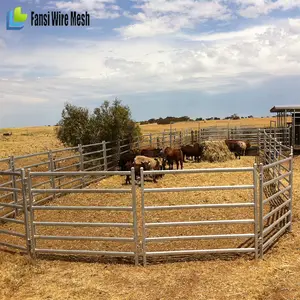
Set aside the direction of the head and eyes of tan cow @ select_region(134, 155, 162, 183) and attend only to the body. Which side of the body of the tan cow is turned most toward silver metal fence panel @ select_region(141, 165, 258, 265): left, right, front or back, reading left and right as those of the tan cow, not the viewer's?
left

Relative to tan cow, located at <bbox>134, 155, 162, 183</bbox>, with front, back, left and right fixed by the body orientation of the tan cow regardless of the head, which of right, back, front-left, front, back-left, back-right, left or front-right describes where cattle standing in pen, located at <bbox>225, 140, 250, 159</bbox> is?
back-right

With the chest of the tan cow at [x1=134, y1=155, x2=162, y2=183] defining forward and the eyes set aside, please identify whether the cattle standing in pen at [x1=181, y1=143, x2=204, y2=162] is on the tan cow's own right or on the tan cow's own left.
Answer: on the tan cow's own right

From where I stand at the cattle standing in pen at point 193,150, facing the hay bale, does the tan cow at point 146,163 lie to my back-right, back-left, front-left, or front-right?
back-right
